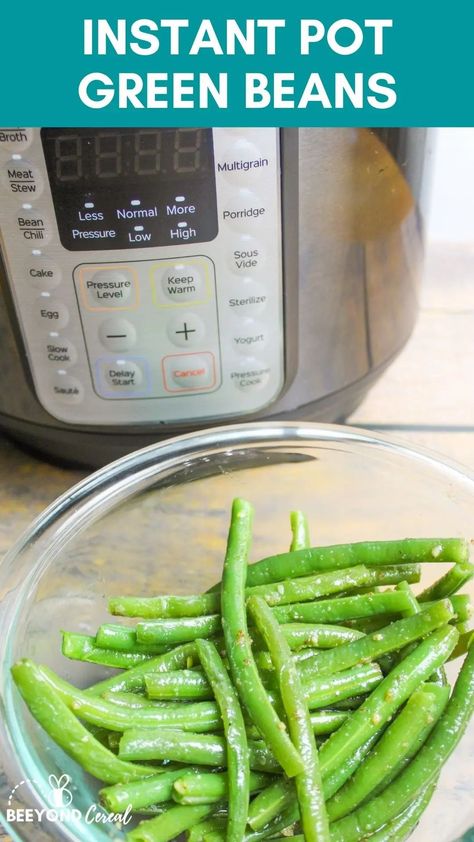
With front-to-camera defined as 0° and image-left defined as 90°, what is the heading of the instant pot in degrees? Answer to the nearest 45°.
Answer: approximately 0°
